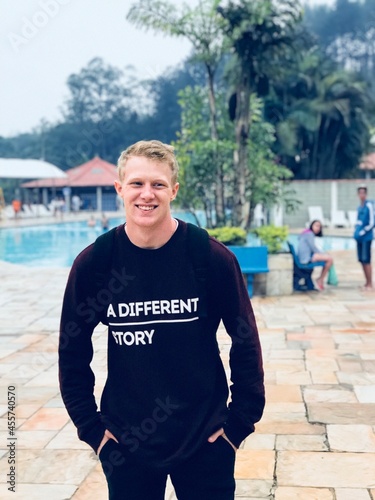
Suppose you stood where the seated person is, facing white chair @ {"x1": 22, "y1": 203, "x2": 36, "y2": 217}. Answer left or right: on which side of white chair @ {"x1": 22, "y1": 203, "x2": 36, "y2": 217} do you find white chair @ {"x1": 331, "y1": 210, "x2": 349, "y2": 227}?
right

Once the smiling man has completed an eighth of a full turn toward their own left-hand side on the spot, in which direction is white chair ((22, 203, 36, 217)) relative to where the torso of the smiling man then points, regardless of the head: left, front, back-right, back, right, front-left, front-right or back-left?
back-left

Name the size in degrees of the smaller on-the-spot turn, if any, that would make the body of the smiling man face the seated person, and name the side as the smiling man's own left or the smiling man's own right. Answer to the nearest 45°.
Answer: approximately 180°

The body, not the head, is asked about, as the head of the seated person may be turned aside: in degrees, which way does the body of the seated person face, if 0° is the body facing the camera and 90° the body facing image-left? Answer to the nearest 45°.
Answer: approximately 270°

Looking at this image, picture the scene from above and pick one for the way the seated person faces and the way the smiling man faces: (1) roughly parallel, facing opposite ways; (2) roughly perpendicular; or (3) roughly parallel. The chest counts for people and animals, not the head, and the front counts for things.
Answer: roughly perpendicular

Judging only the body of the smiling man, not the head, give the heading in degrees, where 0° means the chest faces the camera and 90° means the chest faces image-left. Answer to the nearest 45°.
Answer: approximately 0°

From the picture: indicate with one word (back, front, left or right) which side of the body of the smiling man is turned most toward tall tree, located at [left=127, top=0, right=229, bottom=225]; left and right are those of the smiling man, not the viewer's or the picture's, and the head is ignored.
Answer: back

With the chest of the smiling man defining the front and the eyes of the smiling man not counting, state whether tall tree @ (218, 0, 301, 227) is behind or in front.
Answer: behind

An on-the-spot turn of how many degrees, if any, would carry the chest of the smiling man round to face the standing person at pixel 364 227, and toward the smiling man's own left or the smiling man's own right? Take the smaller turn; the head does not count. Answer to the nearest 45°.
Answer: approximately 180°

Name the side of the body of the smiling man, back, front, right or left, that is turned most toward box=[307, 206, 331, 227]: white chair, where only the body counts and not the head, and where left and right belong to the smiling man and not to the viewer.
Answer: back

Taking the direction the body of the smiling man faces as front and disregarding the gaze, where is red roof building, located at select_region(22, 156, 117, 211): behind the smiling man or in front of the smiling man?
behind
